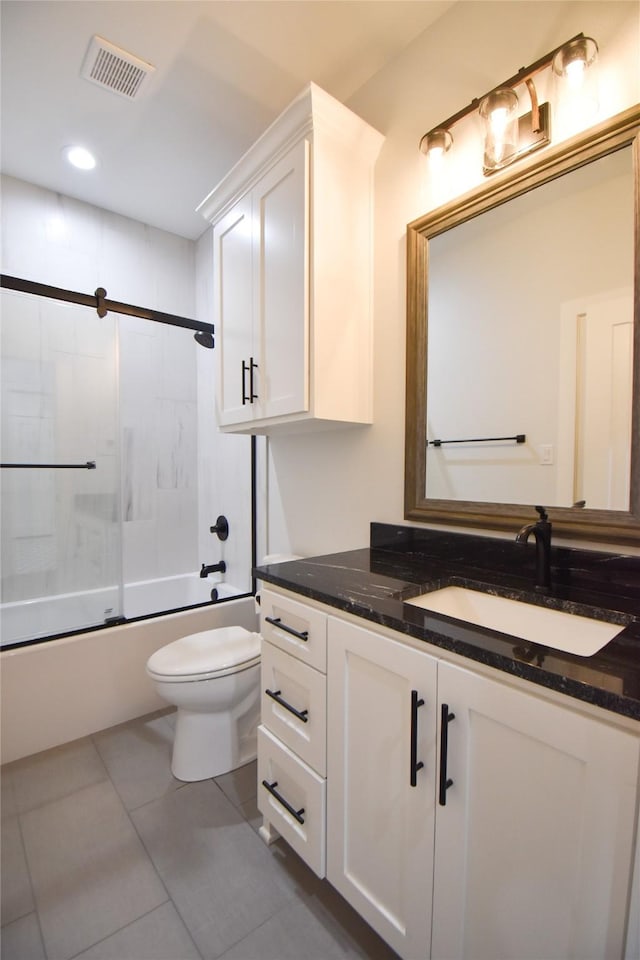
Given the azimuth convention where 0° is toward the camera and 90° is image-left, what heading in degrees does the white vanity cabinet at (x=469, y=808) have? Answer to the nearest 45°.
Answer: approximately 45°

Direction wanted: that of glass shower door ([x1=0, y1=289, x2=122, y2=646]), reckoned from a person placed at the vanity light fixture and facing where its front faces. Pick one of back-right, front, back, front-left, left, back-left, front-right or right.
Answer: front-right

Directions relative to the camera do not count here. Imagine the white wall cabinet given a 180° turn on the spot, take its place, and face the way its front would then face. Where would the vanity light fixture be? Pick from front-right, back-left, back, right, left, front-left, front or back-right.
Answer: right

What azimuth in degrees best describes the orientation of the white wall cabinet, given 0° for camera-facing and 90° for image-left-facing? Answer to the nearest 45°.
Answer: approximately 45°

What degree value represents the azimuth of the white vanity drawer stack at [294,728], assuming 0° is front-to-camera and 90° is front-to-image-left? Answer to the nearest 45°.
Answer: approximately 45°

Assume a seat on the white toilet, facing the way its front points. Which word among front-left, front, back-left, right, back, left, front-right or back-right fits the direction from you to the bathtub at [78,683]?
right
